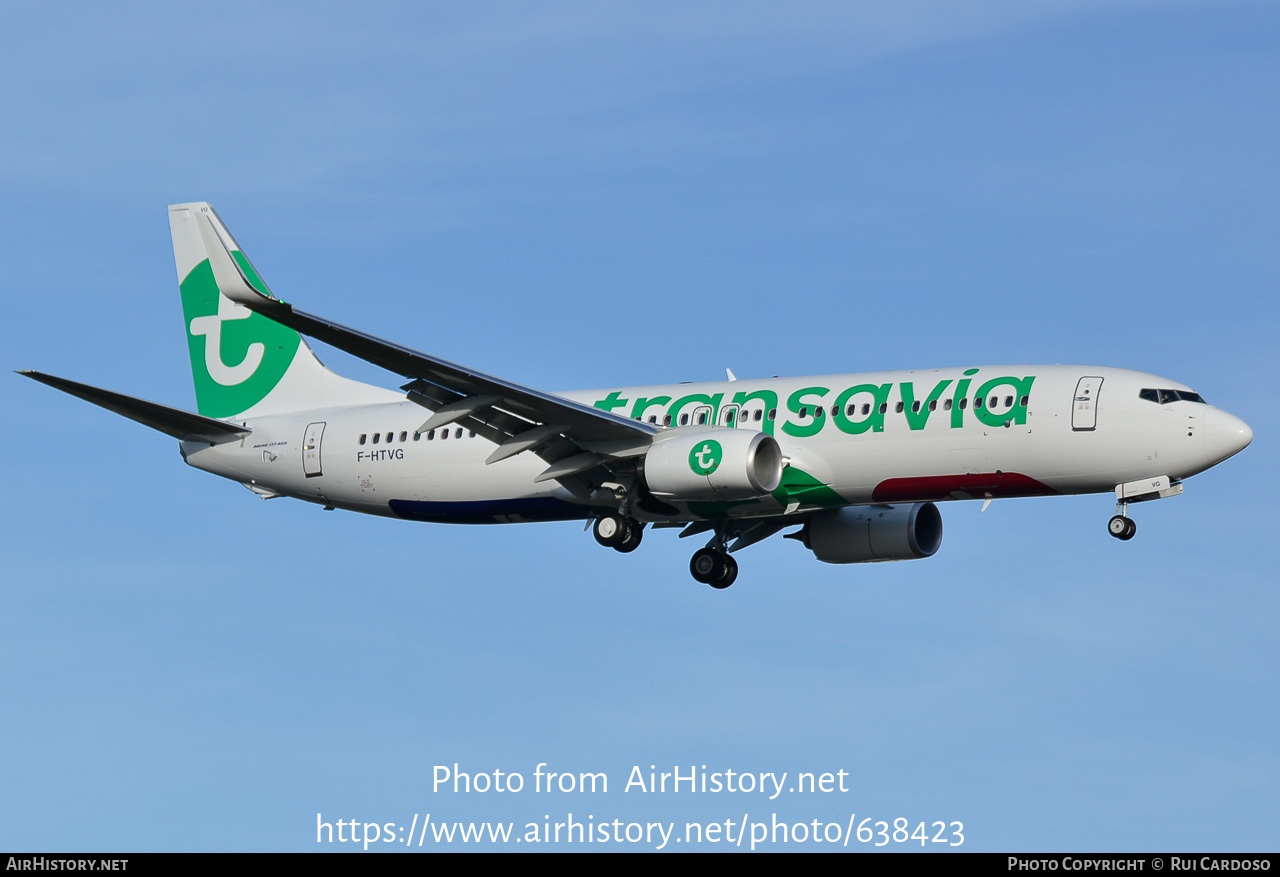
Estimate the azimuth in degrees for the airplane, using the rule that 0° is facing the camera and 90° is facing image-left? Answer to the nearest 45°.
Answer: approximately 315°
